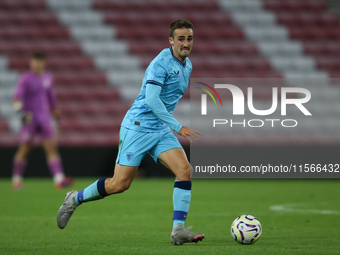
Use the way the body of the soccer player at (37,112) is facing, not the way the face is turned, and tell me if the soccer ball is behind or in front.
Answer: in front

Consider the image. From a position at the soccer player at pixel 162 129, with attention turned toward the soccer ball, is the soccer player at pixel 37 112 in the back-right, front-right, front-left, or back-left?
back-left

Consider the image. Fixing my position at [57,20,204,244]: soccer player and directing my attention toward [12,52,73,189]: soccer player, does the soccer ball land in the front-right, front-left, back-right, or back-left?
back-right

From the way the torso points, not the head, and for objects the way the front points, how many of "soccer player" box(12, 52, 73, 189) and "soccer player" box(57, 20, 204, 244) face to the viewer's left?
0

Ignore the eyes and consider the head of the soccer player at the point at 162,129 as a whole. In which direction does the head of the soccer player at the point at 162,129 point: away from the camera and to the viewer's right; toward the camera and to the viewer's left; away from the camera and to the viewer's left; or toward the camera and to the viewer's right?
toward the camera and to the viewer's right

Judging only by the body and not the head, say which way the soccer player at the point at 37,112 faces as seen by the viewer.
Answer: toward the camera

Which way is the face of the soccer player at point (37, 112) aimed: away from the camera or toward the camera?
toward the camera

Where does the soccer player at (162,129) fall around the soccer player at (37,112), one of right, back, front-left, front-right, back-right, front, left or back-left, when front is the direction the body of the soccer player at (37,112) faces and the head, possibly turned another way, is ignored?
front

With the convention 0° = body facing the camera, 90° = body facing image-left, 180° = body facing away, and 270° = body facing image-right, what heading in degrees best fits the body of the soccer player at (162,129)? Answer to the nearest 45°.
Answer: approximately 315°
